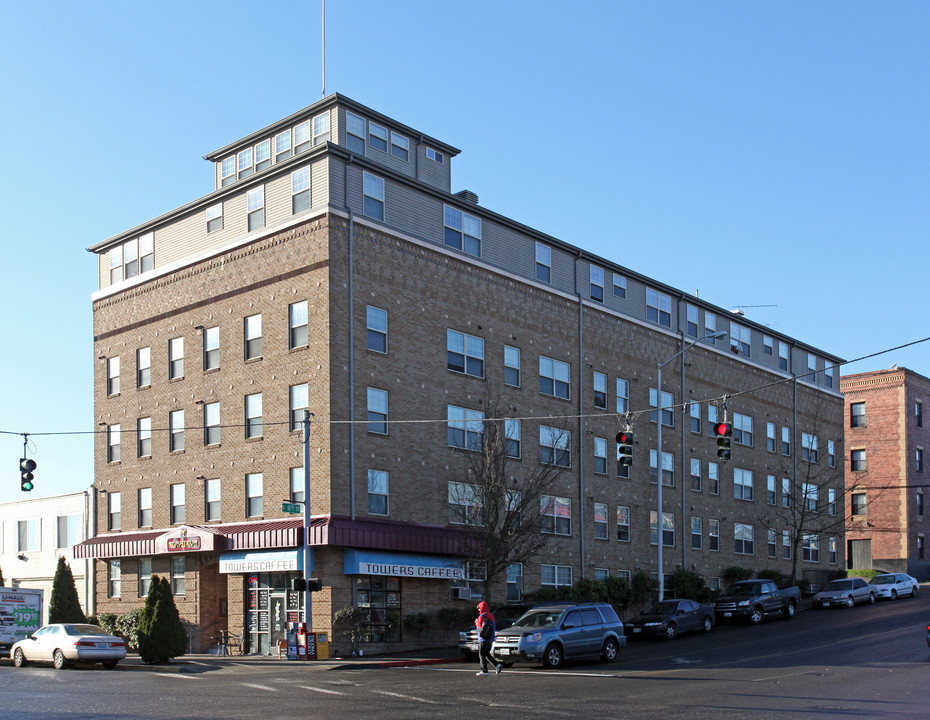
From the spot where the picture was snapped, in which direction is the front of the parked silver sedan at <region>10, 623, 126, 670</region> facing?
facing away from the viewer and to the left of the viewer

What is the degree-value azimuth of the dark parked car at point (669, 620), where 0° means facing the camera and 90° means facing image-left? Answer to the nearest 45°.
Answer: approximately 45°

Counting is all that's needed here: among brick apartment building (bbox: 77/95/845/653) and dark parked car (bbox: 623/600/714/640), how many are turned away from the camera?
0

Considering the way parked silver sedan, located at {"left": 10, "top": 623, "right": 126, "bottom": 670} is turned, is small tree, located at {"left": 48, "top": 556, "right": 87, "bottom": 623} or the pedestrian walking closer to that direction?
the small tree

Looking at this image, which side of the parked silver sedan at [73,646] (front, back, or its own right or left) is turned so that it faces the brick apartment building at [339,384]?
right

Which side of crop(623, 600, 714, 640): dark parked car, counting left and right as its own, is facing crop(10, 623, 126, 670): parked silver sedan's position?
front

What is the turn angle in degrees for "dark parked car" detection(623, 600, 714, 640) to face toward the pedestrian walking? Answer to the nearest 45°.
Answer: approximately 45° to its left

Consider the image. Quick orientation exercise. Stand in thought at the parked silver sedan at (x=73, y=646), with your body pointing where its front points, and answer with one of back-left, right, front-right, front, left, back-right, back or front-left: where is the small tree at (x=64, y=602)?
front-right
